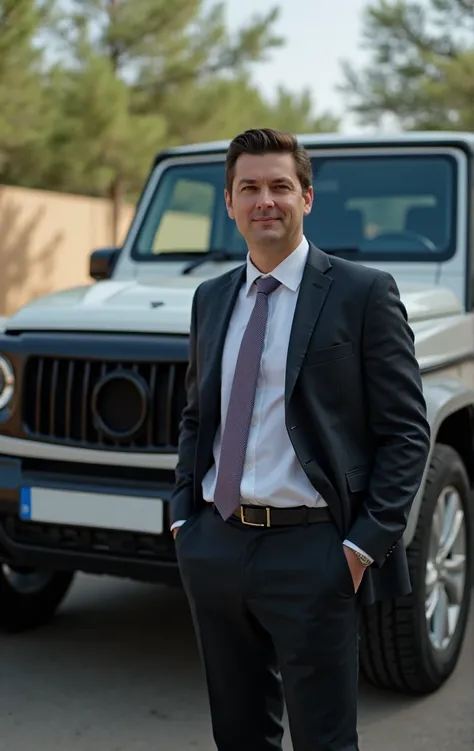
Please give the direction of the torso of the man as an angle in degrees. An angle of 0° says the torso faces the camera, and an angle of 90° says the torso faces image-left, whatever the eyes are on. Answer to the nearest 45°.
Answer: approximately 45°
